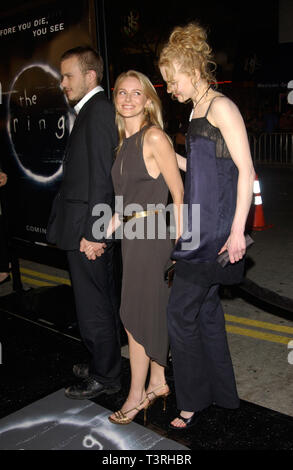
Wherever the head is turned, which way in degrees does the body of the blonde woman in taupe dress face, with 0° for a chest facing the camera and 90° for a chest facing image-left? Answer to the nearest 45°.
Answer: approximately 45°

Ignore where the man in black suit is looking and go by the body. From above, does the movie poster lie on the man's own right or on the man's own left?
on the man's own right

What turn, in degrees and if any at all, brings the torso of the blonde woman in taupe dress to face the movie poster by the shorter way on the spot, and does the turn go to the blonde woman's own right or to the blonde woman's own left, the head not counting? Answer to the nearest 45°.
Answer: approximately 90° to the blonde woman's own right
